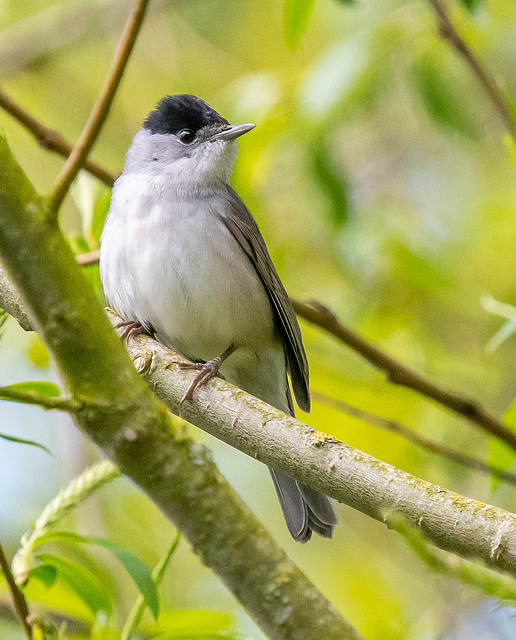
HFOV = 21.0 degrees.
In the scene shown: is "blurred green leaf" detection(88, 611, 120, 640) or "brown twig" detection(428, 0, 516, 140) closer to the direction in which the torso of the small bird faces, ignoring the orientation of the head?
the blurred green leaf

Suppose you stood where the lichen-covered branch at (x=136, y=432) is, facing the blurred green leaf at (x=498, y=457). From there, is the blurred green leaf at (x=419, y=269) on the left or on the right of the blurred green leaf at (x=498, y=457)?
left

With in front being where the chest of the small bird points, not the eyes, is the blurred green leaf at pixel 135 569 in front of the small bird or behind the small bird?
in front

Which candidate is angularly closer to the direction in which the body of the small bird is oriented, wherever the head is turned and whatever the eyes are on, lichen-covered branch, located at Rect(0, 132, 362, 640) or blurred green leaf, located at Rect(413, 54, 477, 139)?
the lichen-covered branch

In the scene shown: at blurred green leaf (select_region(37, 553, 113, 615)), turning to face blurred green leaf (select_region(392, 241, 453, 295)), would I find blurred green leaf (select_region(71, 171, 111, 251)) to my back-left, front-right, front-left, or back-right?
front-left

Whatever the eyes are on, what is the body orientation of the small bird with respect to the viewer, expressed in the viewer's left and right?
facing the viewer and to the left of the viewer
